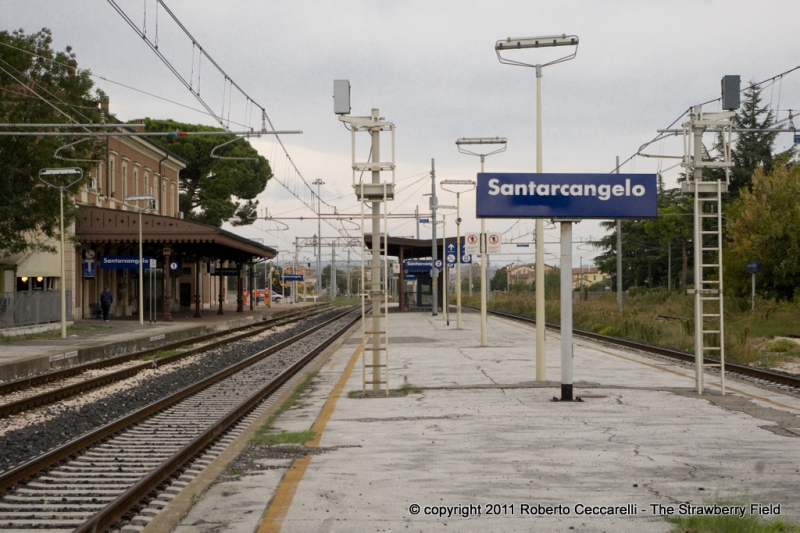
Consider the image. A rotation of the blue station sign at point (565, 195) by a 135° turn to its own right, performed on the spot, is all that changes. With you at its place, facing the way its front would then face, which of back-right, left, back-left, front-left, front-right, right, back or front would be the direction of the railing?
front

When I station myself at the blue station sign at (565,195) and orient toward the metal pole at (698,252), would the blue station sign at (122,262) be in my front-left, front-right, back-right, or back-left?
back-left

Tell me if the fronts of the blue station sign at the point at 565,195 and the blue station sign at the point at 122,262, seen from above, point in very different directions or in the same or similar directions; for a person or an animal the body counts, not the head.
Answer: same or similar directions

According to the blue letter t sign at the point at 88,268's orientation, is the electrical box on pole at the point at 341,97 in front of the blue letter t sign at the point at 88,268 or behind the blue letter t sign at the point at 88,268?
in front

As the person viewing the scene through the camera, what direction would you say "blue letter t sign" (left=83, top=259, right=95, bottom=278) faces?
facing the viewer

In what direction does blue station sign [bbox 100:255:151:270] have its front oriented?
toward the camera

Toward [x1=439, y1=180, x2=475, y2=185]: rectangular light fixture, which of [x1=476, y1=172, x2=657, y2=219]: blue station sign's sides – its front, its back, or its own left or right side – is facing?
back

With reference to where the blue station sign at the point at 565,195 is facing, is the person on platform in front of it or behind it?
behind

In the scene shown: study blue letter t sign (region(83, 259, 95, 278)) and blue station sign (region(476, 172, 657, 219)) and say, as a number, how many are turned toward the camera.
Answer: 2

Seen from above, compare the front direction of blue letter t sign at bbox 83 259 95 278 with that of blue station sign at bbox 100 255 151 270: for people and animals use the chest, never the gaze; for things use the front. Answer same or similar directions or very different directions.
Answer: same or similar directions
